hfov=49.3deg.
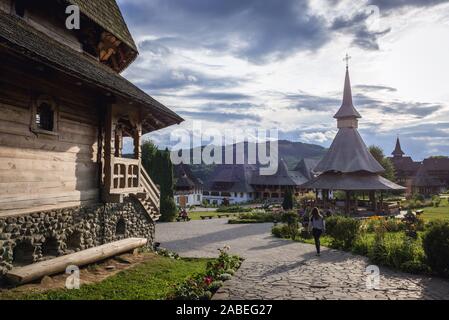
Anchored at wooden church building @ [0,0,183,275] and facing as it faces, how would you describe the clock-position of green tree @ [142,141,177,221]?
The green tree is roughly at 11 o'clock from the wooden church building.

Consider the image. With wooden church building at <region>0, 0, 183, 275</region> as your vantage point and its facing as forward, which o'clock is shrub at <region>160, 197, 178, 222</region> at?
The shrub is roughly at 11 o'clock from the wooden church building.

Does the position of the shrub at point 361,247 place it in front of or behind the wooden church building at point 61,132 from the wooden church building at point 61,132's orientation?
in front

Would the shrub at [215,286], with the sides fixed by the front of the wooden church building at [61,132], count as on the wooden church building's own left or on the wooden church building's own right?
on the wooden church building's own right

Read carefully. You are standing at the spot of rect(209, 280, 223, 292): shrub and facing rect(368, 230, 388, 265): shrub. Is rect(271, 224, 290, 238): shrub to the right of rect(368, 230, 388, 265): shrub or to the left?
left

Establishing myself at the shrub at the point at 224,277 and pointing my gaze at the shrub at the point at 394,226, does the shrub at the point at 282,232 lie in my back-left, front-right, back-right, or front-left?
front-left

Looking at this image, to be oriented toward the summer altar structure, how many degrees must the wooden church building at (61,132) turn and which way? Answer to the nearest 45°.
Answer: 0° — it already faces it

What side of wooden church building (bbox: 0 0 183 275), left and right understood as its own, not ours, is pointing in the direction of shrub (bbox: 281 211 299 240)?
front
